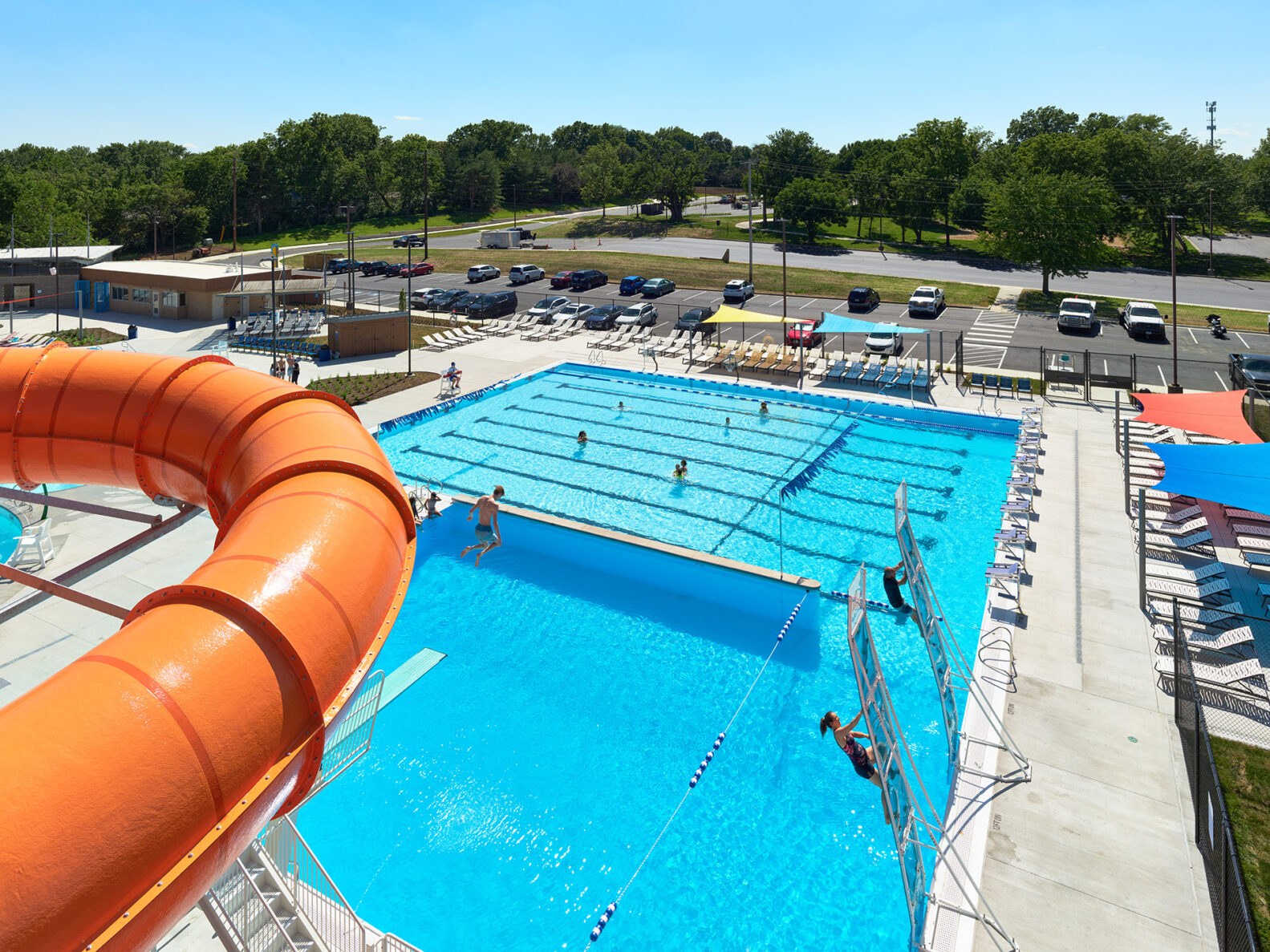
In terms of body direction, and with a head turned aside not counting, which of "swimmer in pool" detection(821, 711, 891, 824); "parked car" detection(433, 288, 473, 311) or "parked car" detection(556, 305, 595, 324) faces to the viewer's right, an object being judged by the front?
the swimmer in pool

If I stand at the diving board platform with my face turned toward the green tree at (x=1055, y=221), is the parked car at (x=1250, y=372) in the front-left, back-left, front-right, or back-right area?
front-right

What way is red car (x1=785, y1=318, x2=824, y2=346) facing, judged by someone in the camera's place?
facing the viewer and to the left of the viewer

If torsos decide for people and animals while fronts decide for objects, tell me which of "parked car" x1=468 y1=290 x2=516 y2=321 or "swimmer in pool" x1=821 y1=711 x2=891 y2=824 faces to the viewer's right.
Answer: the swimmer in pool

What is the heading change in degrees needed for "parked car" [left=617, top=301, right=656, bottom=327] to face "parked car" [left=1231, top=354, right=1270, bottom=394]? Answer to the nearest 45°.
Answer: approximately 90° to its left

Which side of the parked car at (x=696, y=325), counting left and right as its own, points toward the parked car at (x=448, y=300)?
right

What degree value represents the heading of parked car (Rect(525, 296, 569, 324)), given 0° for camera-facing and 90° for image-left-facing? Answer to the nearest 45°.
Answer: approximately 45°

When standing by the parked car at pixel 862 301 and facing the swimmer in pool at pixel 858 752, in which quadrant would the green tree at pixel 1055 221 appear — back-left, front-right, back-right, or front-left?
back-left

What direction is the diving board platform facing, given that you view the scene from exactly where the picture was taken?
facing away from the viewer and to the right of the viewer

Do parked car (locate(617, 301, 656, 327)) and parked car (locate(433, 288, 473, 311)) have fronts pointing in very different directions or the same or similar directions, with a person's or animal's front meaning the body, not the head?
same or similar directions

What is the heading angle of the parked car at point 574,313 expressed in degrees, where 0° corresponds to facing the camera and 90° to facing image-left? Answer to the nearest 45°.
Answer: approximately 45°
